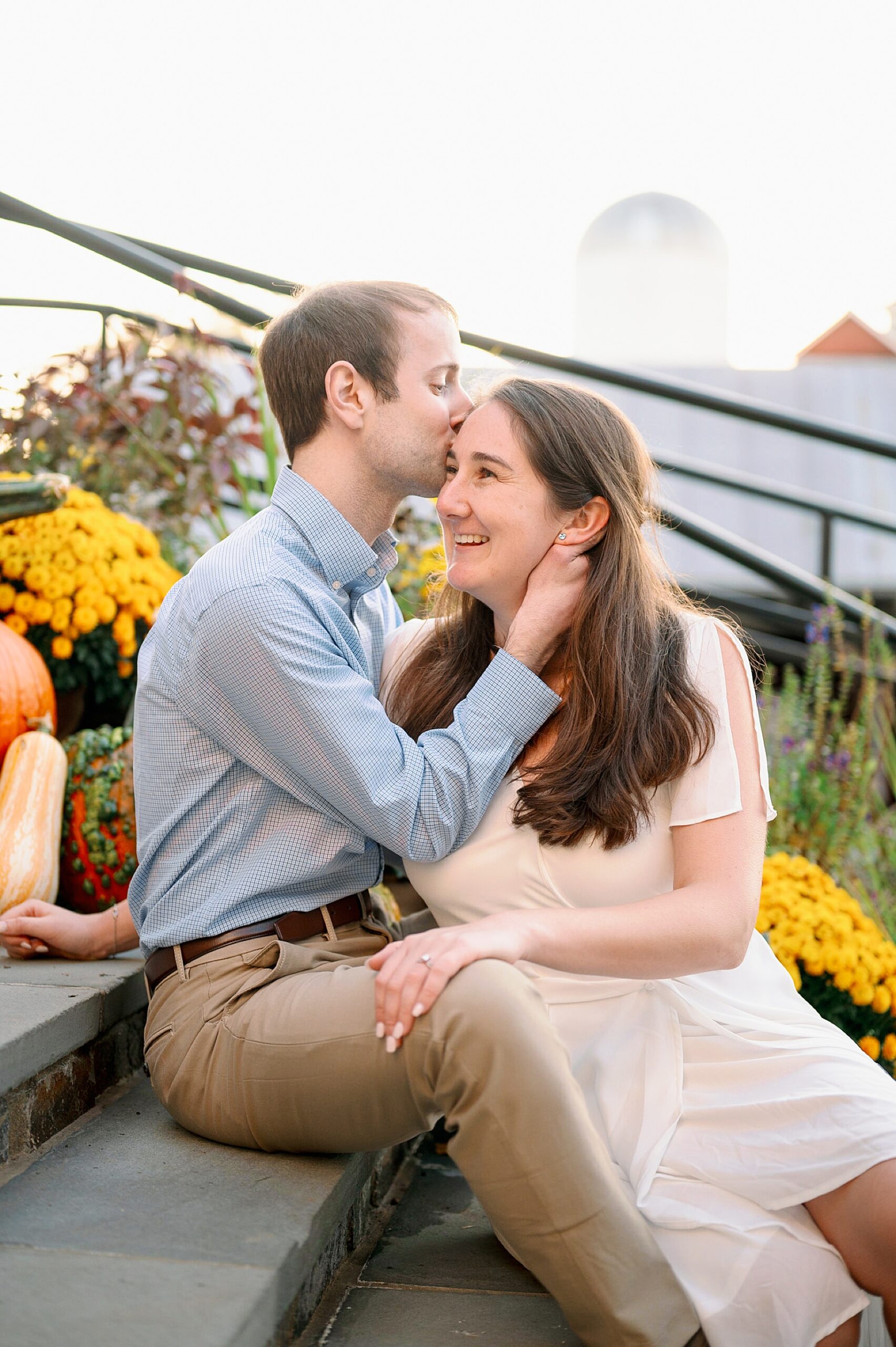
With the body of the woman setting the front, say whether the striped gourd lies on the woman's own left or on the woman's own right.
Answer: on the woman's own right

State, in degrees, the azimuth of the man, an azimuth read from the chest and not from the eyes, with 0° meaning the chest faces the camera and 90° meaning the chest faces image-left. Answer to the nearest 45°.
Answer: approximately 270°

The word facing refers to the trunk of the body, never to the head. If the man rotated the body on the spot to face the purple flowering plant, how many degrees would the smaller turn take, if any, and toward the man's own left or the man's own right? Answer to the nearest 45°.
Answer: approximately 45° to the man's own left

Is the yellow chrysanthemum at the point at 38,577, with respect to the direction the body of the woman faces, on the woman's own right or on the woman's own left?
on the woman's own right

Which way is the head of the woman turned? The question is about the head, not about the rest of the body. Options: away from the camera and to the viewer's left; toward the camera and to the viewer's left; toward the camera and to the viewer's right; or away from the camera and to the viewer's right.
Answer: toward the camera and to the viewer's left

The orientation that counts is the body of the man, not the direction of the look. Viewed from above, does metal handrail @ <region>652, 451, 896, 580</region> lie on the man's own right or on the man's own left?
on the man's own left
